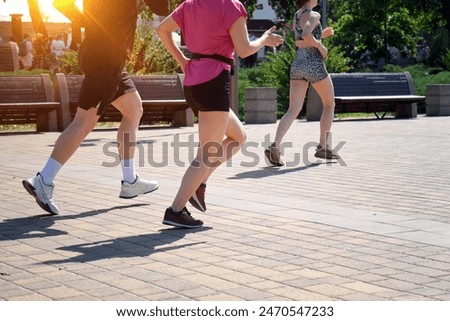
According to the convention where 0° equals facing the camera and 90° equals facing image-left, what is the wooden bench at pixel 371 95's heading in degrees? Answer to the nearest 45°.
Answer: approximately 0°

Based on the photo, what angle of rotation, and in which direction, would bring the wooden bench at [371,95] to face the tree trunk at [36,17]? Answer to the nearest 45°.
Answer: approximately 135° to its right

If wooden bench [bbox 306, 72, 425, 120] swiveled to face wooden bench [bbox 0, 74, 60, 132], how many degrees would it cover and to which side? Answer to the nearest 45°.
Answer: approximately 45° to its right

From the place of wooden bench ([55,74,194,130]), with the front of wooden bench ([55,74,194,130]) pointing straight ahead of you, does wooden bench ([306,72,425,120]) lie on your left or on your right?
on your left

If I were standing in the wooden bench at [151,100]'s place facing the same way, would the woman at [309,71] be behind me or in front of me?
in front

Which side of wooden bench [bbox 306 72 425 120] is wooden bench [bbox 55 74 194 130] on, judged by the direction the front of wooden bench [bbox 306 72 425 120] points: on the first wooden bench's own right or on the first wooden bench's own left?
on the first wooden bench's own right

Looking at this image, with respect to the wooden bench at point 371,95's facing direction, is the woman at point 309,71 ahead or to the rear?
ahead

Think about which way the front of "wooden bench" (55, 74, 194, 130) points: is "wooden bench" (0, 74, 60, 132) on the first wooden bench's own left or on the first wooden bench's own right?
on the first wooden bench's own right

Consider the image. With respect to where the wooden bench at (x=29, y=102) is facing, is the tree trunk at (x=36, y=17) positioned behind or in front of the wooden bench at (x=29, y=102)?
behind
